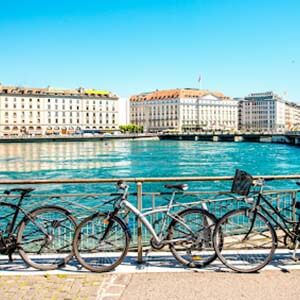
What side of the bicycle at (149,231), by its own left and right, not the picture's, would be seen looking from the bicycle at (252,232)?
back

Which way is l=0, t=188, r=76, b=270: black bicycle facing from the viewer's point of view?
to the viewer's left

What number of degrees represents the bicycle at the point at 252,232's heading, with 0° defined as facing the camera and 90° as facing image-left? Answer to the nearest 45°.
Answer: approximately 90°

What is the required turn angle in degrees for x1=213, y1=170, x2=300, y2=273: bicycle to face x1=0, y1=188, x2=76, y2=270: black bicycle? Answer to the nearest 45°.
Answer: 0° — it already faces it

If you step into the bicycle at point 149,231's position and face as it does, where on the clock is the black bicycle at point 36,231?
The black bicycle is roughly at 12 o'clock from the bicycle.

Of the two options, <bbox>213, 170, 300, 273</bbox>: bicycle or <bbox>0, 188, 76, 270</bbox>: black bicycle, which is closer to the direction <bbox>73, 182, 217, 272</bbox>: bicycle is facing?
the black bicycle

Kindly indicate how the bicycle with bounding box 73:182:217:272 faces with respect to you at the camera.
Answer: facing to the left of the viewer

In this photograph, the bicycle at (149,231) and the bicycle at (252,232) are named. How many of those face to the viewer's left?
2
